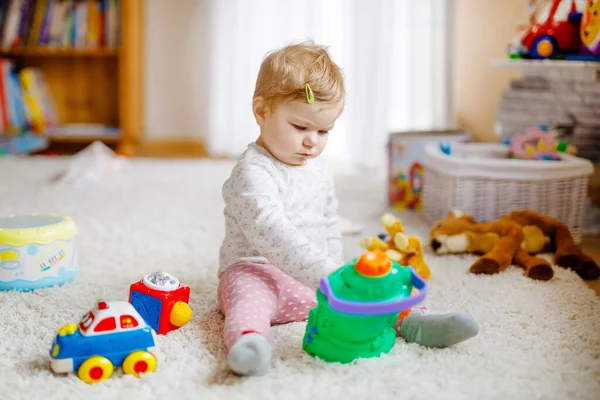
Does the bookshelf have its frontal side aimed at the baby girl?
yes

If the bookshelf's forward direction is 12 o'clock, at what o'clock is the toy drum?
The toy drum is roughly at 12 o'clock from the bookshelf.

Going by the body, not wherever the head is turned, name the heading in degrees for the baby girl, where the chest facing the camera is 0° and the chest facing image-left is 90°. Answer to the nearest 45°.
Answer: approximately 315°

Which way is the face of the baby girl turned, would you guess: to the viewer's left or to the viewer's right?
to the viewer's right

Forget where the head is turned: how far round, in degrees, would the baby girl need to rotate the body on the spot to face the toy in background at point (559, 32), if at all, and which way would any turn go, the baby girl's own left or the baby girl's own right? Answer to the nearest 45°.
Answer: approximately 90° to the baby girl's own left

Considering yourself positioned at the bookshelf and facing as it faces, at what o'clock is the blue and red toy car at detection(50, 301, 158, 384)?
The blue and red toy car is roughly at 12 o'clock from the bookshelf.

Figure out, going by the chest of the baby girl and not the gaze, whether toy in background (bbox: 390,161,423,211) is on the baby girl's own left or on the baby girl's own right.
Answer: on the baby girl's own left
